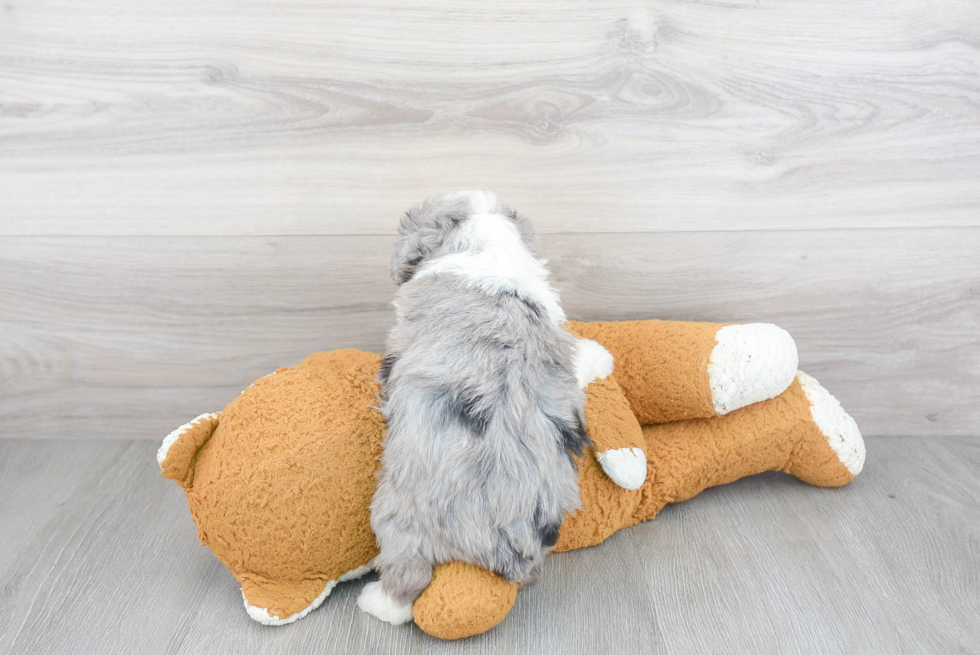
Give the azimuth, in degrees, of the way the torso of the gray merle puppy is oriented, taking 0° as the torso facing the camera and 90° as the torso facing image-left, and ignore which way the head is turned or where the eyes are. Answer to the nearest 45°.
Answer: approximately 180°
